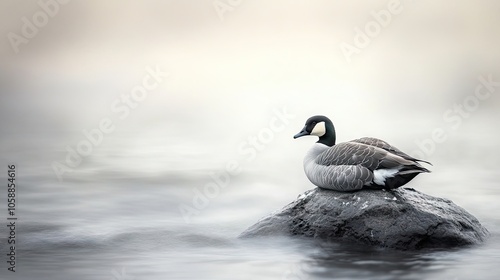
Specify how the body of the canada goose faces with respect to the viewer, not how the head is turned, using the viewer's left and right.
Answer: facing to the left of the viewer
